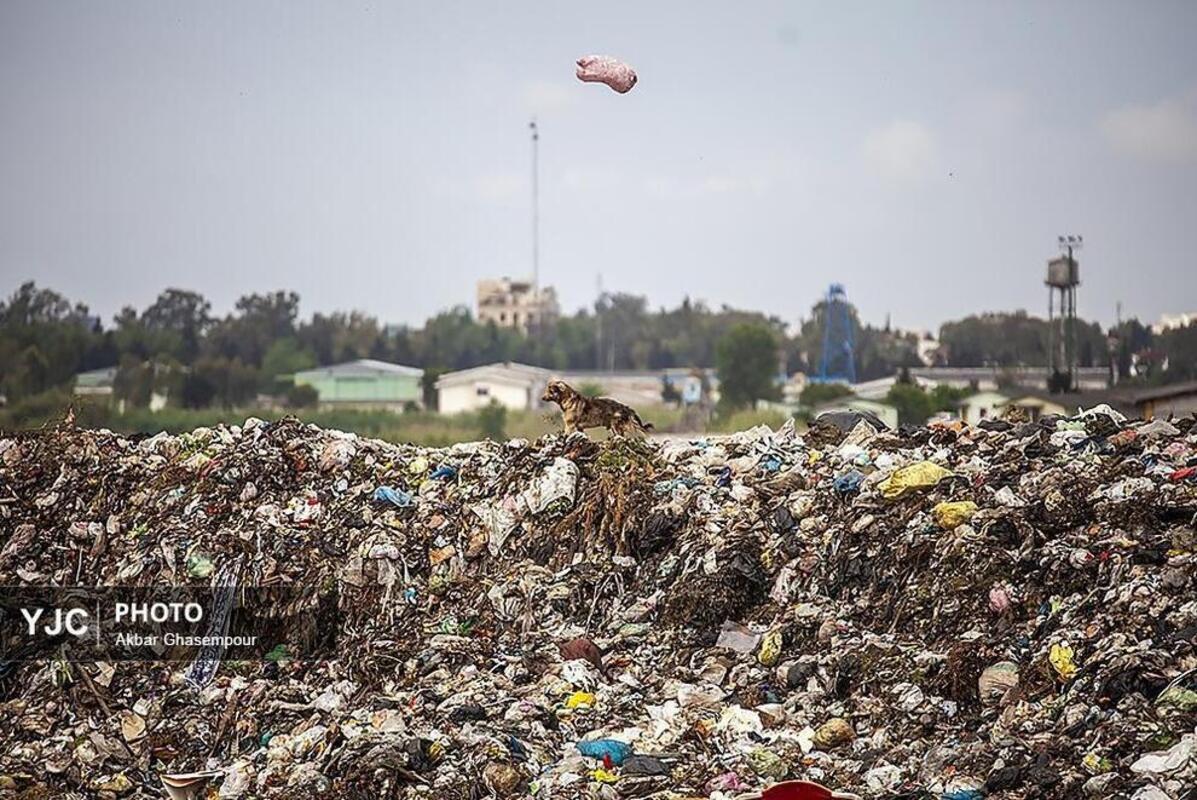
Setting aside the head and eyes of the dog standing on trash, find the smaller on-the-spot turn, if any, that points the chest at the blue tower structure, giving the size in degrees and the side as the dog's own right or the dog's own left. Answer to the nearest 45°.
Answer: approximately 90° to the dog's own right

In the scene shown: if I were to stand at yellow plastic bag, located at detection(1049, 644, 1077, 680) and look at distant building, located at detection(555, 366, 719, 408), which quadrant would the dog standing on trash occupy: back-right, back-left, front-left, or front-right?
front-left

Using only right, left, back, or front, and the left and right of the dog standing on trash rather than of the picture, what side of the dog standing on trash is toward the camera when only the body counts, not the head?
left

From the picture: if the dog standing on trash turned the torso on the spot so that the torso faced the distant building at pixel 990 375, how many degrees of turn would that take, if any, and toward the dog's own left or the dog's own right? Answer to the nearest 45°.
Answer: approximately 90° to the dog's own right

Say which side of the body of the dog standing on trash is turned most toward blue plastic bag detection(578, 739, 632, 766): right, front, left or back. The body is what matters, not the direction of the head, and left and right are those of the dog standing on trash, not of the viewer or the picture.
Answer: left

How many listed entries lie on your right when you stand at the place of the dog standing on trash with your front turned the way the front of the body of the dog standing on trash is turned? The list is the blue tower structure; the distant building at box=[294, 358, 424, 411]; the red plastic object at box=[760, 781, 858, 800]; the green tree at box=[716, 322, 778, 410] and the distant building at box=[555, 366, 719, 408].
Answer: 4

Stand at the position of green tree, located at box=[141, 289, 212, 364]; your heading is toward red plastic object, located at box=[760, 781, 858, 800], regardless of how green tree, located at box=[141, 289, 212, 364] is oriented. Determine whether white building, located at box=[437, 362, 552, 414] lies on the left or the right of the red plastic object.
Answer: left

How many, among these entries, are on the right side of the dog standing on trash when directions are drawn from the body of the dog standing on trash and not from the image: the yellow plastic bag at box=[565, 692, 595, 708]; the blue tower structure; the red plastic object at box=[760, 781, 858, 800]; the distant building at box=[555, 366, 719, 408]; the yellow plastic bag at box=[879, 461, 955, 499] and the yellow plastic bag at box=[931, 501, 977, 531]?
2

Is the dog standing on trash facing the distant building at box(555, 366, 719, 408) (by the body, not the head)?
no

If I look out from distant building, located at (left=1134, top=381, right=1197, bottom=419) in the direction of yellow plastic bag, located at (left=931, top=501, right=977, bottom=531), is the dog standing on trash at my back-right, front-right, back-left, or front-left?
front-right

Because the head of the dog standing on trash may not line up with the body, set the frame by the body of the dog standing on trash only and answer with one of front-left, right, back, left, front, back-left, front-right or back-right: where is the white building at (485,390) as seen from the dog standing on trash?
right

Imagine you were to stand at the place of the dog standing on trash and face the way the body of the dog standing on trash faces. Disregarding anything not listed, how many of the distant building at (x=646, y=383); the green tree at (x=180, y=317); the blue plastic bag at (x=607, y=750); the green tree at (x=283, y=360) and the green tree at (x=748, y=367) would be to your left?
1

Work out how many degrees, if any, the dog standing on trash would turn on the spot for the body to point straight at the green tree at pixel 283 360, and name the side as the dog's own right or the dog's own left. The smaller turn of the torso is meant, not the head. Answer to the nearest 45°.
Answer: approximately 90° to the dog's own right

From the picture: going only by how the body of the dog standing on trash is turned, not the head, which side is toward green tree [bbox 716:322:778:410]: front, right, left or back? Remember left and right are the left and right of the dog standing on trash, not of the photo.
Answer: right

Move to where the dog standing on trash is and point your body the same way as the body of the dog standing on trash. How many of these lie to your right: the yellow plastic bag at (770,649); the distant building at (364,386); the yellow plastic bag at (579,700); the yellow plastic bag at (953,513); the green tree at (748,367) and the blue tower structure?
3
